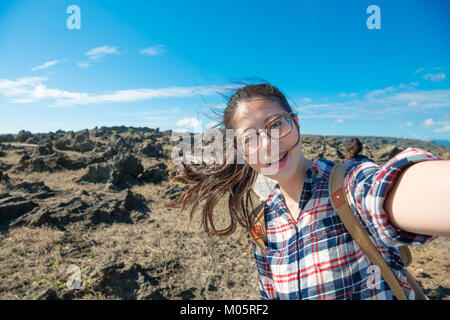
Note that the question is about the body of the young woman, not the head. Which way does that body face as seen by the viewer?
toward the camera

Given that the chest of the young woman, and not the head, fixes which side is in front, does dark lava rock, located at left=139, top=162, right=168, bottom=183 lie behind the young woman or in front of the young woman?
behind

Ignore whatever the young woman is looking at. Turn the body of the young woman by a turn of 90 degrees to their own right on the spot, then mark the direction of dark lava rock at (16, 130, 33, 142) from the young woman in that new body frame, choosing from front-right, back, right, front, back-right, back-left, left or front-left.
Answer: front-right

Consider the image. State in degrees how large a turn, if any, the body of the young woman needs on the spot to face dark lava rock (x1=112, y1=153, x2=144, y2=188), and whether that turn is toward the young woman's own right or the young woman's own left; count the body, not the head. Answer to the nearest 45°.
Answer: approximately 135° to the young woman's own right

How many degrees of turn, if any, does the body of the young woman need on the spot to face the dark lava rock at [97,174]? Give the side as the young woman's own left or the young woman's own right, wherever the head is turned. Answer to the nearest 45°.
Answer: approximately 135° to the young woman's own right
